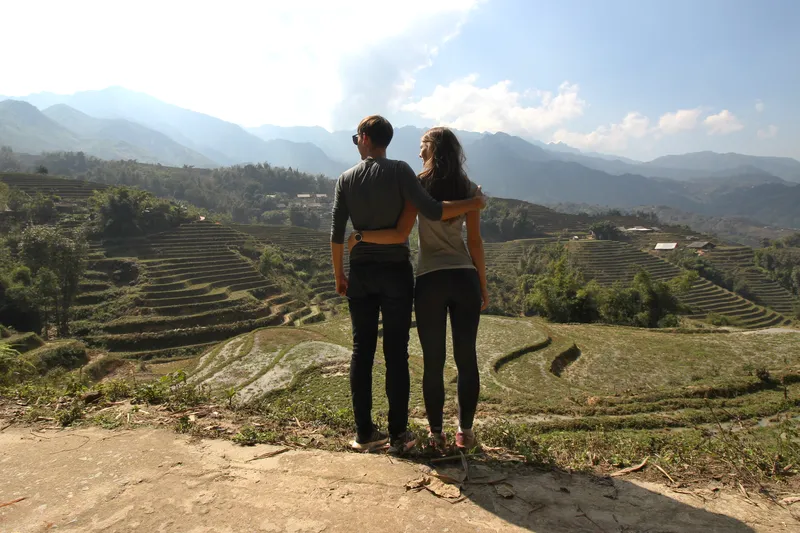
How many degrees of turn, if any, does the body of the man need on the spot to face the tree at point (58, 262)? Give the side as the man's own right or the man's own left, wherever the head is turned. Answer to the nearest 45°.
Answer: approximately 45° to the man's own left

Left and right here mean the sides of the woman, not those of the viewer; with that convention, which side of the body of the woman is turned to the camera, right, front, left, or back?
back

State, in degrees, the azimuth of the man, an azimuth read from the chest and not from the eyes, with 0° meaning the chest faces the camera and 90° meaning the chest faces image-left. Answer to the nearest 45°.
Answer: approximately 180°

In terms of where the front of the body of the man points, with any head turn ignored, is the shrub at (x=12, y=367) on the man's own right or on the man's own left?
on the man's own left

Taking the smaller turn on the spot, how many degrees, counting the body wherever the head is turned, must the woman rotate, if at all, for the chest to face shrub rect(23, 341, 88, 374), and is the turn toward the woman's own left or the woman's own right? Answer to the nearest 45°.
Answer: approximately 45° to the woman's own left

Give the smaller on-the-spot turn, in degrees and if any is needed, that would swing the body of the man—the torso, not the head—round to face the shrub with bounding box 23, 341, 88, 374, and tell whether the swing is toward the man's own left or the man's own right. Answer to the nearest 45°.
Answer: approximately 45° to the man's own left

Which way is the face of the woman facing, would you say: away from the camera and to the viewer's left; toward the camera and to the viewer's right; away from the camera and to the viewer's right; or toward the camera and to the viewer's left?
away from the camera and to the viewer's left

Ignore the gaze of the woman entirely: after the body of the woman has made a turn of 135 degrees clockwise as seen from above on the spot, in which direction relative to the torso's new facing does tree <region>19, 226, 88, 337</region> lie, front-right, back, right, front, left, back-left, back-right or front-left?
back

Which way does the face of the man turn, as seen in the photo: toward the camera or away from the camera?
away from the camera

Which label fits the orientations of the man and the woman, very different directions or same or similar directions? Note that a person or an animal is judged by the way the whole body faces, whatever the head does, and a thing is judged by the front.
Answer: same or similar directions

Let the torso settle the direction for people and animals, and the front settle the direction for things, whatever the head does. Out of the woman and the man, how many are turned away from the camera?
2

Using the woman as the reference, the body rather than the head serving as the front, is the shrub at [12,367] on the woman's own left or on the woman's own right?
on the woman's own left
